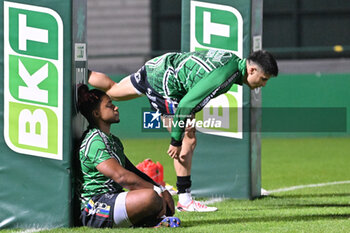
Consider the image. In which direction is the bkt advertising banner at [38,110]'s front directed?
toward the camera
